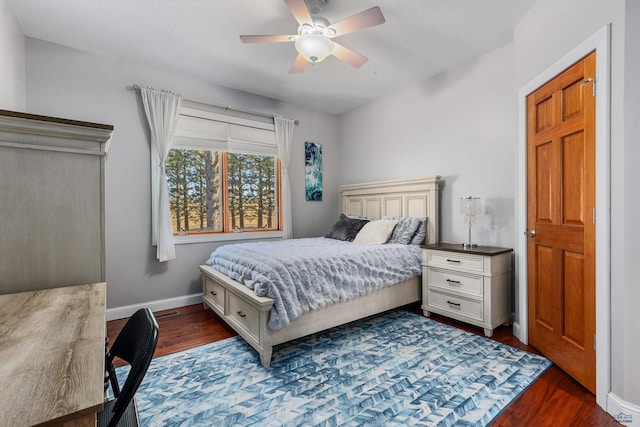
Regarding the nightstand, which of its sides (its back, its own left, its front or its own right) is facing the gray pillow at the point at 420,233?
right

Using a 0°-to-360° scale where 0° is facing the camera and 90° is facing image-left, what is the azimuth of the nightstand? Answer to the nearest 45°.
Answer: approximately 45°

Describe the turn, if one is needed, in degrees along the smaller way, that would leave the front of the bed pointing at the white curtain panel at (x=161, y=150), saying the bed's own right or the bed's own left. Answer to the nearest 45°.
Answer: approximately 45° to the bed's own right
